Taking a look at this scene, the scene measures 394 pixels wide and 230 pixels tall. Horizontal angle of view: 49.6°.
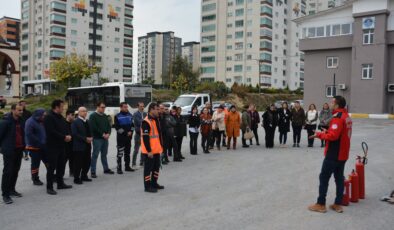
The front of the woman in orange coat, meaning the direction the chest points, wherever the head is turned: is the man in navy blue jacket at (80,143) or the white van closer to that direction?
the man in navy blue jacket

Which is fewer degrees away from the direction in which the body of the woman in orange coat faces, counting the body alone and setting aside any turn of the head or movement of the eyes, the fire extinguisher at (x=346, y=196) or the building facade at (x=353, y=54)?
the fire extinguisher

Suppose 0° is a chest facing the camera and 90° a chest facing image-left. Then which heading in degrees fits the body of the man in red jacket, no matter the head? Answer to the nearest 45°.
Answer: approximately 90°

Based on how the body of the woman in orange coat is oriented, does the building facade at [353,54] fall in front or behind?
behind

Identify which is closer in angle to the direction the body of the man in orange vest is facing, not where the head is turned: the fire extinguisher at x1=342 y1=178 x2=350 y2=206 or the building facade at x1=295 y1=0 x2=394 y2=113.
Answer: the fire extinguisher

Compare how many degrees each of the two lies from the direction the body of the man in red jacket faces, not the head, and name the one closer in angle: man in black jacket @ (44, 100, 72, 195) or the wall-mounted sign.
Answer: the man in black jacket

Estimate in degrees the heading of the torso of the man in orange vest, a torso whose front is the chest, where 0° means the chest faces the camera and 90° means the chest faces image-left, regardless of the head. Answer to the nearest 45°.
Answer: approximately 270°

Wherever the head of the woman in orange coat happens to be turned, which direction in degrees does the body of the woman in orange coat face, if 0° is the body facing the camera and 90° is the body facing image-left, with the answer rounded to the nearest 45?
approximately 0°

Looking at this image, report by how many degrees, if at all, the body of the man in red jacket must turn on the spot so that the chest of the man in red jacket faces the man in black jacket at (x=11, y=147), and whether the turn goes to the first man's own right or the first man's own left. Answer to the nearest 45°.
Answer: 0° — they already face them

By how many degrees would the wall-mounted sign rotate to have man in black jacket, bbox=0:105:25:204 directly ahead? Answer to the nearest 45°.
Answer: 0° — it already faces them

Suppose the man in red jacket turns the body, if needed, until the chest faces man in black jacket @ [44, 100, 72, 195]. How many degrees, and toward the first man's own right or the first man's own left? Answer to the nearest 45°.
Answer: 0° — they already face them
